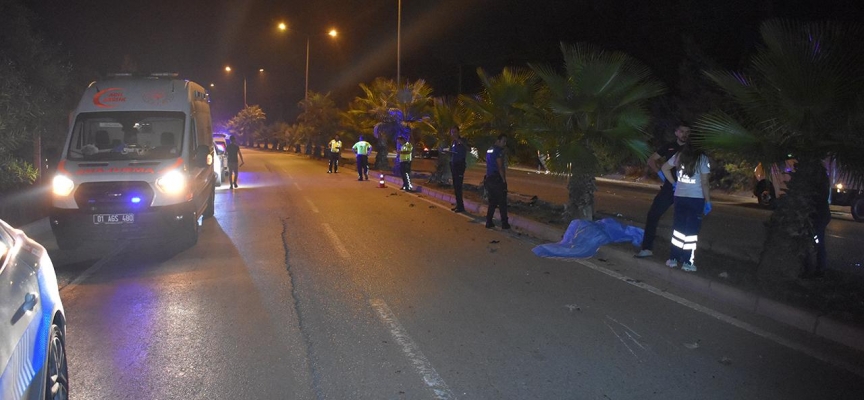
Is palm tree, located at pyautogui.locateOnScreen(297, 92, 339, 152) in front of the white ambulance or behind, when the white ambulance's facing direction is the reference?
behind

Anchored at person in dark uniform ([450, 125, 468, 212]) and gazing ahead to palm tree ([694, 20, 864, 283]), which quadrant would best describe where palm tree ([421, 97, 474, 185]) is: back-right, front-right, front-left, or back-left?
back-left

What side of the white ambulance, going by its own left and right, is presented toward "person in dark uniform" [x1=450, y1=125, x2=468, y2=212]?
left

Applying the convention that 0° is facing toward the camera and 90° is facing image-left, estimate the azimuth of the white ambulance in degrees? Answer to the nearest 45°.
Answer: approximately 0°

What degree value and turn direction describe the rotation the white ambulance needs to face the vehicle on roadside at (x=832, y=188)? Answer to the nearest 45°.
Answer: approximately 90° to its left
